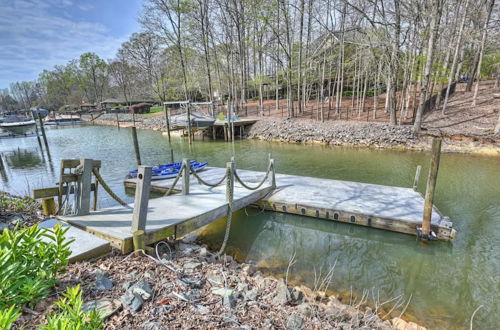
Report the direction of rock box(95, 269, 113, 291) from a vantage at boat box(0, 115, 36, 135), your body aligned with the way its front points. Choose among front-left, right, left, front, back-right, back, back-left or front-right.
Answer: right

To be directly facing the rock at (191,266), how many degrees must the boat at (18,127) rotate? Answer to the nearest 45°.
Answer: approximately 90° to its right

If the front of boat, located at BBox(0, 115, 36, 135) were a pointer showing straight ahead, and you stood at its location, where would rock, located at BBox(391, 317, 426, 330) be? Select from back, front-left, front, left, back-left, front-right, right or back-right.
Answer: right

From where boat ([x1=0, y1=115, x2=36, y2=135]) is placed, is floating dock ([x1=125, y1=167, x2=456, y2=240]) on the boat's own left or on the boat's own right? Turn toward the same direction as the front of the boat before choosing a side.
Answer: on the boat's own right

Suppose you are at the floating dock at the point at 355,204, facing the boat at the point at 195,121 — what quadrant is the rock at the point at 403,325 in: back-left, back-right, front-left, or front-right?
back-left

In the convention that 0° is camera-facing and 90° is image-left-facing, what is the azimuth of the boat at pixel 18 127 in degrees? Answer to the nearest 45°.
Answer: approximately 270°

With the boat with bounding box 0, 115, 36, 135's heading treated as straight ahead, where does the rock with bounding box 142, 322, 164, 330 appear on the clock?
The rock is roughly at 3 o'clock from the boat.

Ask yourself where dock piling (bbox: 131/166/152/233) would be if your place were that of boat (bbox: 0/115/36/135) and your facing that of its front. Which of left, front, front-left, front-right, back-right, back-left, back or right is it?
right

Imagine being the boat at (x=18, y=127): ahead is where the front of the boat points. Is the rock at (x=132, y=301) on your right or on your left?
on your right

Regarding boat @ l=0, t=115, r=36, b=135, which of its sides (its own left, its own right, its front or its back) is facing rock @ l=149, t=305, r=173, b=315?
right

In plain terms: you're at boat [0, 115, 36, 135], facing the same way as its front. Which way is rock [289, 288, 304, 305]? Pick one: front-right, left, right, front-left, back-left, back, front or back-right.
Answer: right

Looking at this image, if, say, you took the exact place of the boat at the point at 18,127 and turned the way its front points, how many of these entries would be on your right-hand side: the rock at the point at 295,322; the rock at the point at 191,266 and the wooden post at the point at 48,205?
3

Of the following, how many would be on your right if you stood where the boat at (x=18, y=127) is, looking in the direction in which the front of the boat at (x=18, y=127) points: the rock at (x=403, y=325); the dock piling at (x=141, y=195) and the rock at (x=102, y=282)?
3

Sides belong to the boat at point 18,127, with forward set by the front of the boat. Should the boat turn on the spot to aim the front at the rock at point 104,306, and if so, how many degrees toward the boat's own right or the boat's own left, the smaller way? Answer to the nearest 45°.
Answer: approximately 90° to the boat's own right

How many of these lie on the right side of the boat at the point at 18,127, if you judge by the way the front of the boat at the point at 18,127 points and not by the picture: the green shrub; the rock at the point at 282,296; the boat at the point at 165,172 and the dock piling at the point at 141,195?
4

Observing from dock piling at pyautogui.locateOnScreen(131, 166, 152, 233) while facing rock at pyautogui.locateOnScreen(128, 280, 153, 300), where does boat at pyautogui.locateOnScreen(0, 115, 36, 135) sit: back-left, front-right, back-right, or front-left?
back-right

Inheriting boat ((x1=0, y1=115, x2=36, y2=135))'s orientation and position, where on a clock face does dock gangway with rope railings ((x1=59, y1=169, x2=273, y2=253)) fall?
The dock gangway with rope railings is roughly at 3 o'clock from the boat.

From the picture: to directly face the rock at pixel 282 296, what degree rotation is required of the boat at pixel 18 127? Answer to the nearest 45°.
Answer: approximately 90° to its right
